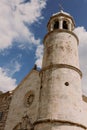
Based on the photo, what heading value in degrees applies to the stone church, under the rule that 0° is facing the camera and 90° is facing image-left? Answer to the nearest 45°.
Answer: approximately 45°
